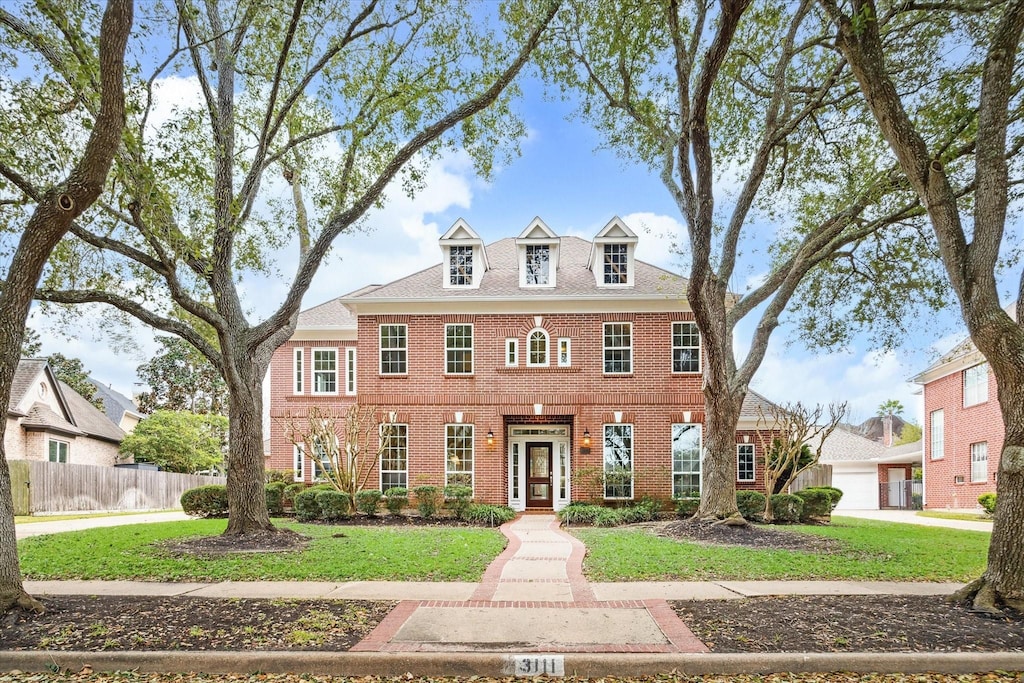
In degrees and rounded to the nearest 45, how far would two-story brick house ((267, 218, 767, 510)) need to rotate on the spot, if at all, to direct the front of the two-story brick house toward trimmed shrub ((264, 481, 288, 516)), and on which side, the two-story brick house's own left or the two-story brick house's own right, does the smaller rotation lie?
approximately 90° to the two-story brick house's own right

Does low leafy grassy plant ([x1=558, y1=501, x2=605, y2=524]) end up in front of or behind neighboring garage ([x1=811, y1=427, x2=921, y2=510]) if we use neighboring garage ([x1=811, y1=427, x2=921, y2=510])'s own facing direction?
in front

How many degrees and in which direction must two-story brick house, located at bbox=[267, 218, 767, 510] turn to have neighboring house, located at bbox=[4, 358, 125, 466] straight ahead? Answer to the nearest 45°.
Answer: approximately 135° to its right

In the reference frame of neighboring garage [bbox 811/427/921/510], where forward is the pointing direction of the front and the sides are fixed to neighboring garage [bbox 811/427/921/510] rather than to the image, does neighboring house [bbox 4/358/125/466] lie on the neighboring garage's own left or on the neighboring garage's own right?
on the neighboring garage's own right

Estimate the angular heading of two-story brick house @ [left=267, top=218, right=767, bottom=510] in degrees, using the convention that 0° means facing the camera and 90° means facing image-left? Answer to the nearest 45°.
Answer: approximately 0°

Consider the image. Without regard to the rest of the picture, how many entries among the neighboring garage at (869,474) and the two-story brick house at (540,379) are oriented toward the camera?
2
